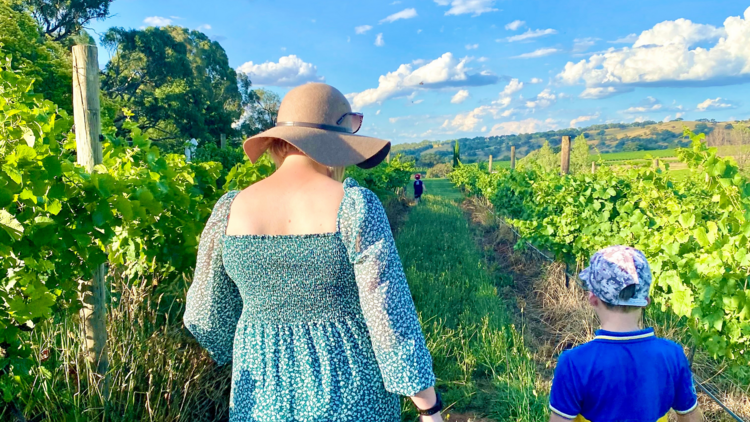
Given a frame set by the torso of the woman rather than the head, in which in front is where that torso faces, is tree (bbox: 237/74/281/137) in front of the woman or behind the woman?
in front

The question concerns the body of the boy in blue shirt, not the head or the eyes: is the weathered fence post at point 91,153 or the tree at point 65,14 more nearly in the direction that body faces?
the tree

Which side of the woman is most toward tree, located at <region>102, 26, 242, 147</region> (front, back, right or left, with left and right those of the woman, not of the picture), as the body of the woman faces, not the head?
front

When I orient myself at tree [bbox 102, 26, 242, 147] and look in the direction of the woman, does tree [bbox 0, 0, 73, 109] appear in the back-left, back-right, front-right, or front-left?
front-right

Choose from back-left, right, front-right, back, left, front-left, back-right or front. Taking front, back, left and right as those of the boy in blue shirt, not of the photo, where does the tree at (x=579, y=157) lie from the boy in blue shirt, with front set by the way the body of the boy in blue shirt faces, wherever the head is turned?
front

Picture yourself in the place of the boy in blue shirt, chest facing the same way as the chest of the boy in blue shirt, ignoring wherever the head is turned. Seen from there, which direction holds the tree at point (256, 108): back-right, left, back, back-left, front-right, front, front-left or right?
front-left

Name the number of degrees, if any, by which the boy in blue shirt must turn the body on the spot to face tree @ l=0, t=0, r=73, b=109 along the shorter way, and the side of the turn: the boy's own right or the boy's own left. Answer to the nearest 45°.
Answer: approximately 45° to the boy's own left

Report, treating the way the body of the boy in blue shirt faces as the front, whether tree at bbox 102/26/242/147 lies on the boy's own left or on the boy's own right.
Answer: on the boy's own left

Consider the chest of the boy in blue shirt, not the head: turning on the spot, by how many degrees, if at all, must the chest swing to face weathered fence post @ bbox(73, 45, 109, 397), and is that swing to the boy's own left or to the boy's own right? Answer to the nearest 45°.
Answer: approximately 90° to the boy's own left

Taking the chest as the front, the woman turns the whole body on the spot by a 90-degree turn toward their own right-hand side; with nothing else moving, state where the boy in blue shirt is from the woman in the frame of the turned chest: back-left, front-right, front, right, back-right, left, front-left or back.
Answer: front

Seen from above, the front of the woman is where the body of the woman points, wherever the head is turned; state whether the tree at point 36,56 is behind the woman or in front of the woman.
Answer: in front

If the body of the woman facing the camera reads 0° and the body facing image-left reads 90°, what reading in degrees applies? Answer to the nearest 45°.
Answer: approximately 180°

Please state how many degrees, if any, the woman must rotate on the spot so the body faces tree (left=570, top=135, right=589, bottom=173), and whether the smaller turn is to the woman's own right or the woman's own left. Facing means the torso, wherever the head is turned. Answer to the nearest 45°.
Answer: approximately 45° to the woman's own right

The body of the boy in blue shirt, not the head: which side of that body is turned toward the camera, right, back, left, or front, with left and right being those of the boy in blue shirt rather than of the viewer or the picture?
back

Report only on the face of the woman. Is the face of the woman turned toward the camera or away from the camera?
away from the camera
